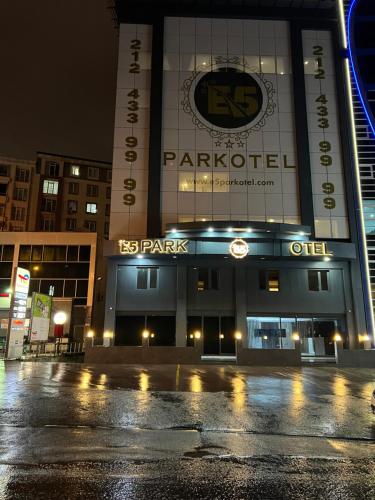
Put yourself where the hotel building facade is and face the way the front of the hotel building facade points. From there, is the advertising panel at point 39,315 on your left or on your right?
on your right

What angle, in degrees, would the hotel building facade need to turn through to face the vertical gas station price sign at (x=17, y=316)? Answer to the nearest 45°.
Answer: approximately 45° to its right

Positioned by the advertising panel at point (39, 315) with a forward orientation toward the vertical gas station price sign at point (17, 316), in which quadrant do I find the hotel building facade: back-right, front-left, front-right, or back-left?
back-left

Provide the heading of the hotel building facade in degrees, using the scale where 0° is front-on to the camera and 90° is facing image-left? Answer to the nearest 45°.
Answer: approximately 0°

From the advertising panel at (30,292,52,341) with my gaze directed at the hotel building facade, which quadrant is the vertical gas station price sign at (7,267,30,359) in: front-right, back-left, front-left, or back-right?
back-right
